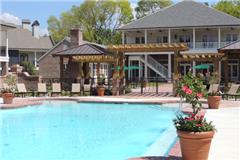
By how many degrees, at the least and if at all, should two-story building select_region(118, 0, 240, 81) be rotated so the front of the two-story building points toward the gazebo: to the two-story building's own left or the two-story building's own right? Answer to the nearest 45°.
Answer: approximately 45° to the two-story building's own right

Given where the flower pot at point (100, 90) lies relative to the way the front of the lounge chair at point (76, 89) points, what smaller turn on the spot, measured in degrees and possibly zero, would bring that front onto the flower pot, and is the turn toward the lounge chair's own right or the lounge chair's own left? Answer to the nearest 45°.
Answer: approximately 90° to the lounge chair's own left

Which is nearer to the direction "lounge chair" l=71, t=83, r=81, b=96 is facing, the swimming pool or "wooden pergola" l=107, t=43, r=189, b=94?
the swimming pool

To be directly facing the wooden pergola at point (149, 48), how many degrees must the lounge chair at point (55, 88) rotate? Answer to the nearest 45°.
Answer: approximately 90° to its left

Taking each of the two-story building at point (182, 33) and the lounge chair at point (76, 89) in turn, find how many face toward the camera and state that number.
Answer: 2

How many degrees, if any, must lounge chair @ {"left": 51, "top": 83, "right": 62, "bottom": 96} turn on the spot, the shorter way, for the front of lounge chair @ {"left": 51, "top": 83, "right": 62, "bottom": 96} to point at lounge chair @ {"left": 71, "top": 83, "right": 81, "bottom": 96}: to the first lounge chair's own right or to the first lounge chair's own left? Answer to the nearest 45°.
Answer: approximately 90° to the first lounge chair's own left

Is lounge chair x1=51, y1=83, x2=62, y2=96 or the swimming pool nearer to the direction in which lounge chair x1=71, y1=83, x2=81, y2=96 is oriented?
the swimming pool
